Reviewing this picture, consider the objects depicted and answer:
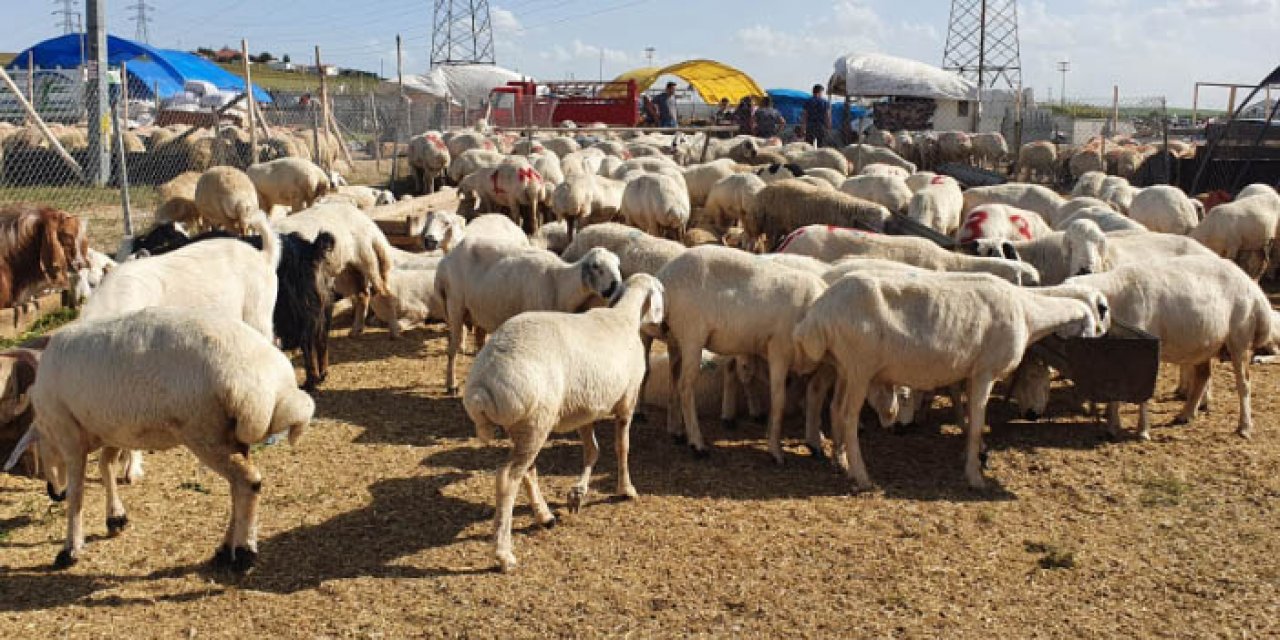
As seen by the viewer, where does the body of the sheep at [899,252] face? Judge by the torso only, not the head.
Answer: to the viewer's right

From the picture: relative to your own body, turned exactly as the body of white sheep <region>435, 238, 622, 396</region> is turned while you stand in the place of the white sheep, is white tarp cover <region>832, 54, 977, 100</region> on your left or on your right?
on your left

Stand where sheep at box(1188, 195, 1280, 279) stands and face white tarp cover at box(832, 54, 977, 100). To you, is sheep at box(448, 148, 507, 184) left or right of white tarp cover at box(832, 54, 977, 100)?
left

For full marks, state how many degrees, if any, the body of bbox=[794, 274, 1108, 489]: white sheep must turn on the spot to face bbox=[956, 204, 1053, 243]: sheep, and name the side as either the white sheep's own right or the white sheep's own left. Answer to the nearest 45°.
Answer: approximately 90° to the white sheep's own left

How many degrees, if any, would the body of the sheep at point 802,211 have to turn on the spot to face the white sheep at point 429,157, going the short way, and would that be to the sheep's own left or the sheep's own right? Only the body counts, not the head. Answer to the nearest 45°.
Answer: approximately 135° to the sheep's own left

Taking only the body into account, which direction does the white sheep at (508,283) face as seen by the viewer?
to the viewer's right

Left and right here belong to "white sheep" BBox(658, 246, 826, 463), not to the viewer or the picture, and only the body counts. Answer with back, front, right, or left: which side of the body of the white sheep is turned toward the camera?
right

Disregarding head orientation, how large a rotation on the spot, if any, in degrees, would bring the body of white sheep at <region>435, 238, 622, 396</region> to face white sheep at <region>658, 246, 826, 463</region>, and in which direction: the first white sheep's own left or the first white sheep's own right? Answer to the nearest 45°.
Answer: approximately 45° to the first white sheep's own right
